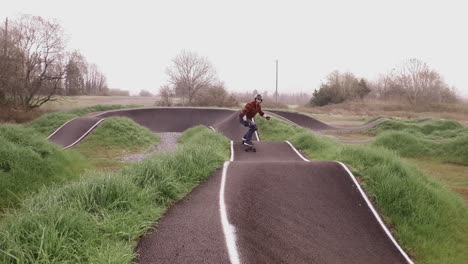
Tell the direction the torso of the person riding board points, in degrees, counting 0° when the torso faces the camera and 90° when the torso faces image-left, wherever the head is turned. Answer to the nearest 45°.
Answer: approximately 315°
